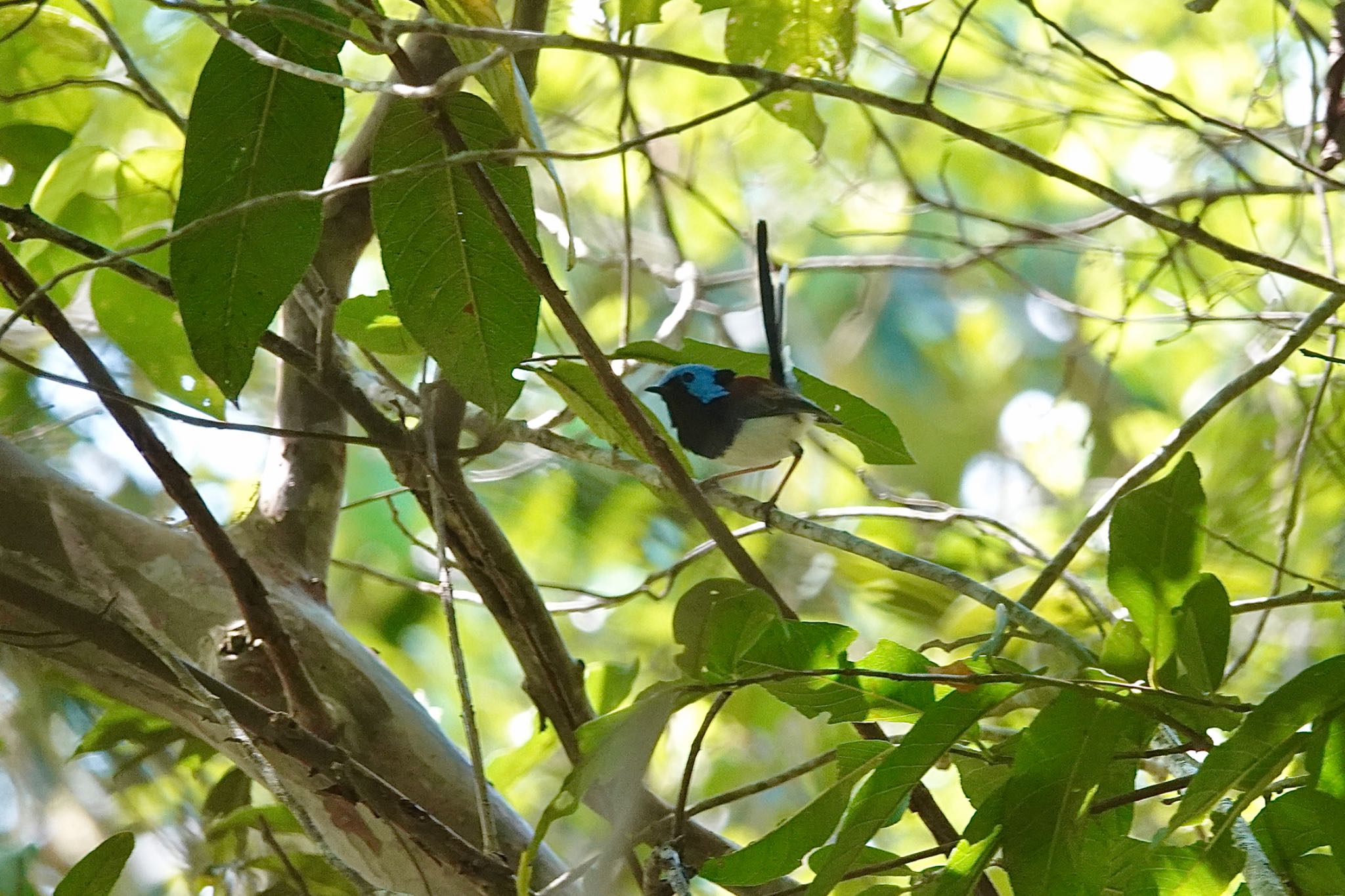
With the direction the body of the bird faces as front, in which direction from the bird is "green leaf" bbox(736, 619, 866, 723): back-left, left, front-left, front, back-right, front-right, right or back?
left

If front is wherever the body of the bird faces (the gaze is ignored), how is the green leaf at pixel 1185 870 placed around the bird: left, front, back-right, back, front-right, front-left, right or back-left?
left

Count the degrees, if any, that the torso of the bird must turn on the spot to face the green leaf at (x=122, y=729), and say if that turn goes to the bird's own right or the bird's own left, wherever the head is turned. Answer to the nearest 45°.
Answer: approximately 45° to the bird's own left

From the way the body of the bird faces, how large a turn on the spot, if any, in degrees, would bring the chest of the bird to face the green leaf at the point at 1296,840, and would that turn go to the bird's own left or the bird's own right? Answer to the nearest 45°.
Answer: approximately 90° to the bird's own left

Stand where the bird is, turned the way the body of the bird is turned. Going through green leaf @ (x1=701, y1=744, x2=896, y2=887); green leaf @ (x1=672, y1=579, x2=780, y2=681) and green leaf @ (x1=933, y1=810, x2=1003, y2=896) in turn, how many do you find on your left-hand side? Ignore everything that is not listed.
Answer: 3

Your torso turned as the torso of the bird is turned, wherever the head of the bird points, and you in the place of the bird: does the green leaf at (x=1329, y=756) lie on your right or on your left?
on your left

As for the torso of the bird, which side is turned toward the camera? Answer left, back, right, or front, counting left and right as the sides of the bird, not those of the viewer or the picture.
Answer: left

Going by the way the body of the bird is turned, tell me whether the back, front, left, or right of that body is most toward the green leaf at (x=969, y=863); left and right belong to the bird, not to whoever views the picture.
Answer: left
